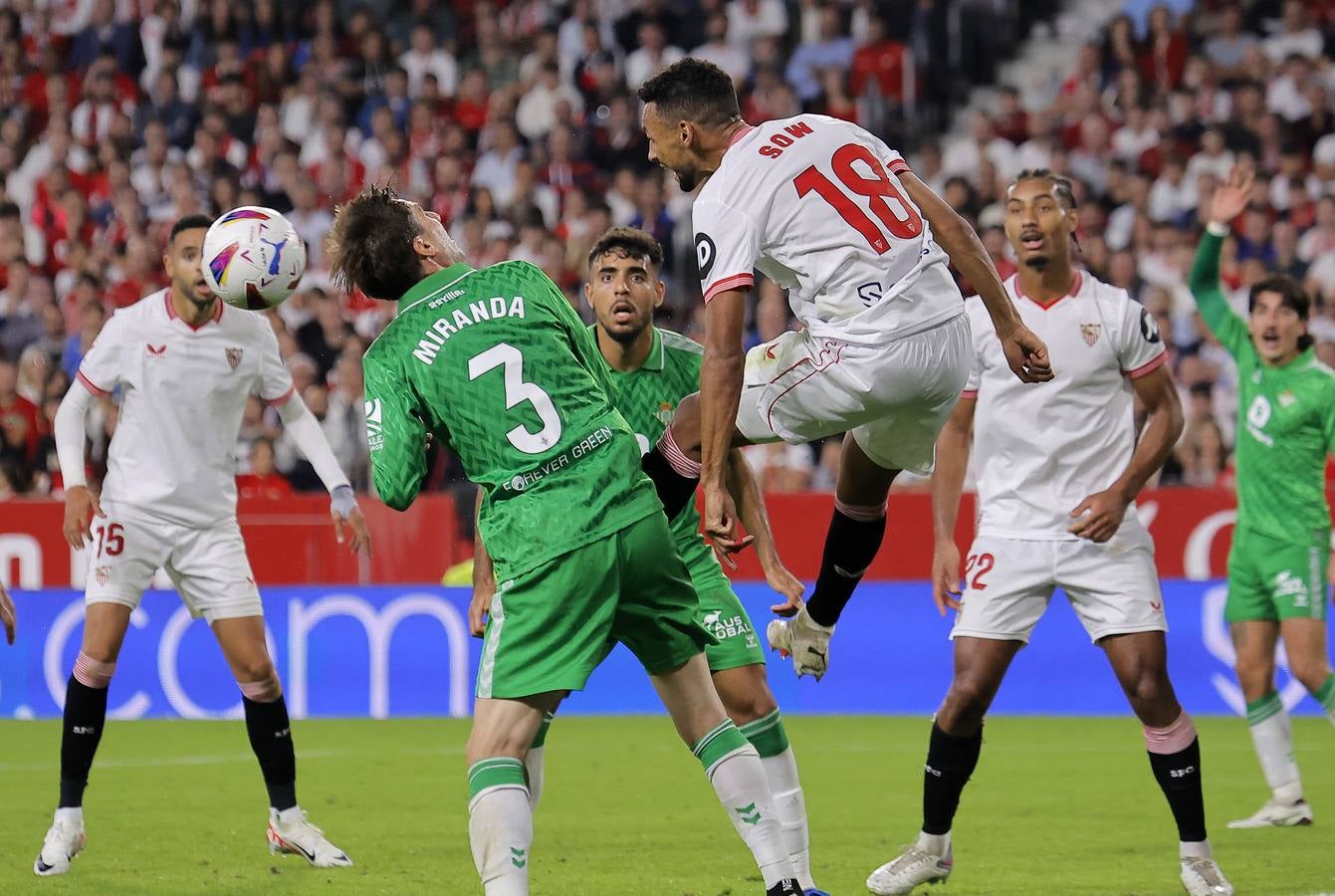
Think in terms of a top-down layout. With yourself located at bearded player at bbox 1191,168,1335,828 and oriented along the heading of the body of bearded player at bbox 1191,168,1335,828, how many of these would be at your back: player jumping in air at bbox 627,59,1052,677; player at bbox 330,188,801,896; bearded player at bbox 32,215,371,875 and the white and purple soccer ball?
0

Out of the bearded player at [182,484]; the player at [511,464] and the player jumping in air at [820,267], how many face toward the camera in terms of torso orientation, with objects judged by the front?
1

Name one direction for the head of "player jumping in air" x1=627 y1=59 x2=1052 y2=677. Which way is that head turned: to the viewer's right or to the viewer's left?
to the viewer's left

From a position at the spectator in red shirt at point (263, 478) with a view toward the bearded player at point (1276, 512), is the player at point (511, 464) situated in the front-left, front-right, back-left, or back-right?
front-right

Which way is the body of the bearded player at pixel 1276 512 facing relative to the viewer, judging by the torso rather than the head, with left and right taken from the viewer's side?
facing the viewer and to the left of the viewer

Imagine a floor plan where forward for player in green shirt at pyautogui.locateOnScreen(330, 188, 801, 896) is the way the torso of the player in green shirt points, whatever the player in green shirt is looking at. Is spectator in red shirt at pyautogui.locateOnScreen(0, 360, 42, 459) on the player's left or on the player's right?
on the player's left

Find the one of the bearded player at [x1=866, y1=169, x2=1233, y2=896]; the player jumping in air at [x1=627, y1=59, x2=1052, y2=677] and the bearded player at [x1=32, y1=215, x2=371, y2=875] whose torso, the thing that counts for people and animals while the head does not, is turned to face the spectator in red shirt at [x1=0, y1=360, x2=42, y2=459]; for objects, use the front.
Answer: the player jumping in air

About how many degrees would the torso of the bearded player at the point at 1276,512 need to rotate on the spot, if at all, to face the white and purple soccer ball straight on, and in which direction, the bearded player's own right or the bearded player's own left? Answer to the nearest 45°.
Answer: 0° — they already face it

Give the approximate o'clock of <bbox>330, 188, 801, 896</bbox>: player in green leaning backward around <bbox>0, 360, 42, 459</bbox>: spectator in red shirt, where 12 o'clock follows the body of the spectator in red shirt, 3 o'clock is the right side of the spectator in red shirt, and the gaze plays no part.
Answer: The player in green leaning backward is roughly at 12 o'clock from the spectator in red shirt.

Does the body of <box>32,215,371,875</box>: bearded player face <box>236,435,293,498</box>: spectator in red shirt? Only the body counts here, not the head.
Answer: no

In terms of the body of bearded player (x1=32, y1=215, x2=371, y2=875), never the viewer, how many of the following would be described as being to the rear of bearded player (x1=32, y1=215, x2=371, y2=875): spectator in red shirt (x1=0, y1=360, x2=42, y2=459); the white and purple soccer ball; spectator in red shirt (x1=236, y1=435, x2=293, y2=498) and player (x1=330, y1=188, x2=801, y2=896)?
2

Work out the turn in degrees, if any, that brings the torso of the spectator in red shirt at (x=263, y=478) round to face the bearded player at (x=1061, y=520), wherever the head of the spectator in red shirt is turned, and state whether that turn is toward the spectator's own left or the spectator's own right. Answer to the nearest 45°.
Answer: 0° — they already face them

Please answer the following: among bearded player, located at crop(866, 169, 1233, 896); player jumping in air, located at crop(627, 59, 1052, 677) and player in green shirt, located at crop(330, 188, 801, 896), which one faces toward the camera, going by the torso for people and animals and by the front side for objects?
the bearded player

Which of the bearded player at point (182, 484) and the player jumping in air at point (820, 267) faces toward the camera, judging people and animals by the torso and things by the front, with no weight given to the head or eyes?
the bearded player

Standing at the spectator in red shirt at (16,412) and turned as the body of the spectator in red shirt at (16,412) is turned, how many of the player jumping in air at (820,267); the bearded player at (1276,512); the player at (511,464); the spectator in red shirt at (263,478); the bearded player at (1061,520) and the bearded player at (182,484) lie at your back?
0

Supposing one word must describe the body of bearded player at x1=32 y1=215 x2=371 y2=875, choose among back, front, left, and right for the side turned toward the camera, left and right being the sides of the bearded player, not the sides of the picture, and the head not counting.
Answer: front

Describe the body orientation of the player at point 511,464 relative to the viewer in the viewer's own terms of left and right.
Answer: facing away from the viewer and to the right of the viewer

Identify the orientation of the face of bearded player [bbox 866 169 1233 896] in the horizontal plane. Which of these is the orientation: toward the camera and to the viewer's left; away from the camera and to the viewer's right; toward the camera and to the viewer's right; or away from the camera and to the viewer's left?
toward the camera and to the viewer's left

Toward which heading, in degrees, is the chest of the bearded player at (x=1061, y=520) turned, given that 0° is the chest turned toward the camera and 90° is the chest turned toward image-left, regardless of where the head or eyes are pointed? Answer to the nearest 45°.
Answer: approximately 0°

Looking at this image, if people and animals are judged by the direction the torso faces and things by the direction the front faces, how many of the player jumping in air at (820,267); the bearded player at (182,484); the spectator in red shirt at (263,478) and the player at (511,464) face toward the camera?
2

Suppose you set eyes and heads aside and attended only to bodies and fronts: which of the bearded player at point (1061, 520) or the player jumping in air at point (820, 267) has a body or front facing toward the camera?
the bearded player
